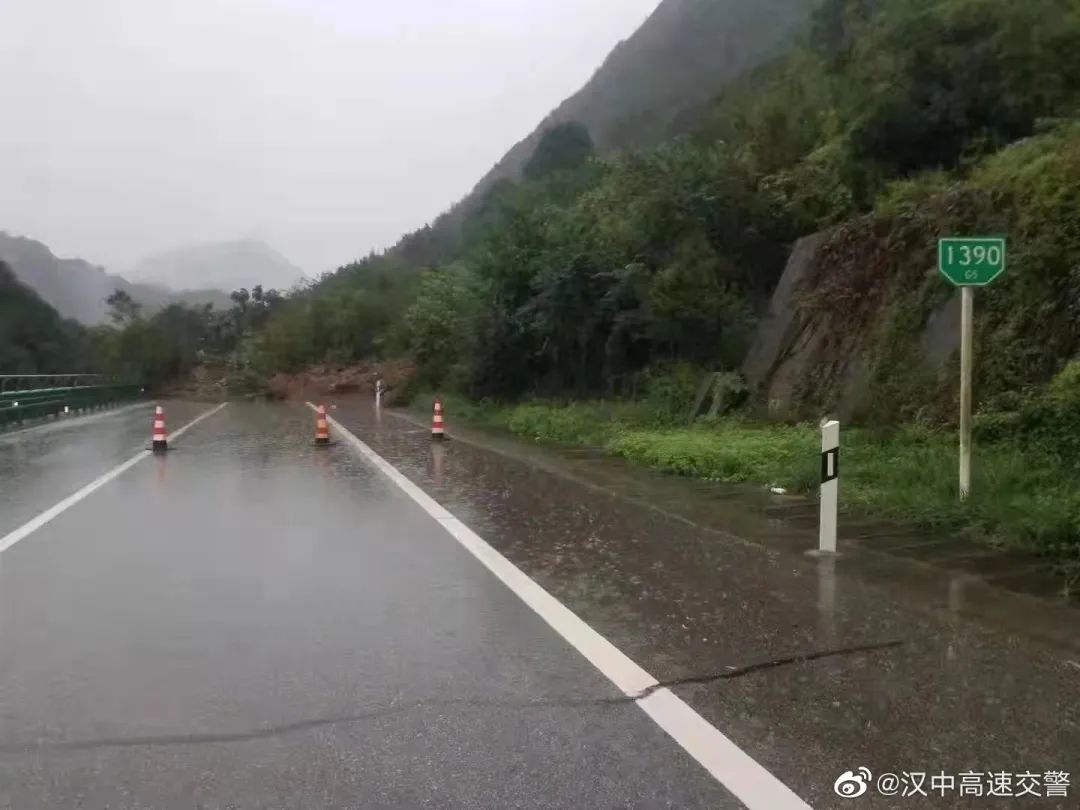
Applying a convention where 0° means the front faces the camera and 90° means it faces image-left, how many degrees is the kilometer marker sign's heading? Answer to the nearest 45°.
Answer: approximately 0°
